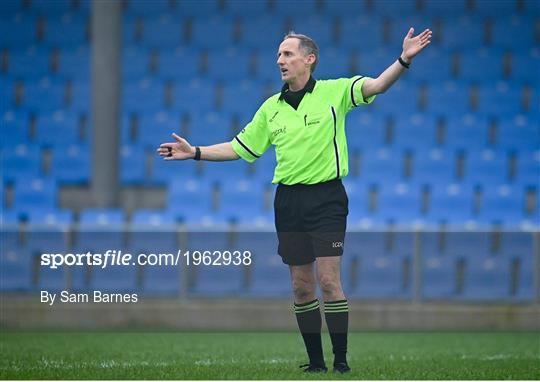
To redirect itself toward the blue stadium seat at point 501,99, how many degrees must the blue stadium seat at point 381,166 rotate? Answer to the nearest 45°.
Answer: approximately 135° to its left

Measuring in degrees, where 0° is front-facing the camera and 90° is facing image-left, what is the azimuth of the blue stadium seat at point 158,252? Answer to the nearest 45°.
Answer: approximately 0°

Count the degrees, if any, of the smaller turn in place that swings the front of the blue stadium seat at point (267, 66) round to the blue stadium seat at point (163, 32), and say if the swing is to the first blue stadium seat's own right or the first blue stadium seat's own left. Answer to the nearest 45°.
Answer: approximately 90° to the first blue stadium seat's own right

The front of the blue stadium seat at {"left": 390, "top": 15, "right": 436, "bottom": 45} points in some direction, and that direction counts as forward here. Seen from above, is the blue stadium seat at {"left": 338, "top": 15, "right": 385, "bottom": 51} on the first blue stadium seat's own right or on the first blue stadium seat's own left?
on the first blue stadium seat's own right

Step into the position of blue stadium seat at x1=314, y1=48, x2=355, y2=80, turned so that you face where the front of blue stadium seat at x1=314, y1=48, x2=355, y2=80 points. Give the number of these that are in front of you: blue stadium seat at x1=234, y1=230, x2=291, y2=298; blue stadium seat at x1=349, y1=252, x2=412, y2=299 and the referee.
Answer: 3

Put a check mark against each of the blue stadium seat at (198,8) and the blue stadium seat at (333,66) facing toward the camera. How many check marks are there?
2

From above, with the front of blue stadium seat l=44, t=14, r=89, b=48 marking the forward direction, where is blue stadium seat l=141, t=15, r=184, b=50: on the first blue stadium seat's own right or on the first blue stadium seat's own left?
on the first blue stadium seat's own left

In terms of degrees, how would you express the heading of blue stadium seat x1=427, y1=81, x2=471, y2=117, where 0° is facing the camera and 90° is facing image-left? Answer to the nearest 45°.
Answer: approximately 0°

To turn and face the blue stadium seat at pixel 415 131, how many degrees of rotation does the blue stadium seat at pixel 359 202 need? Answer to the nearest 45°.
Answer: approximately 135° to its left
